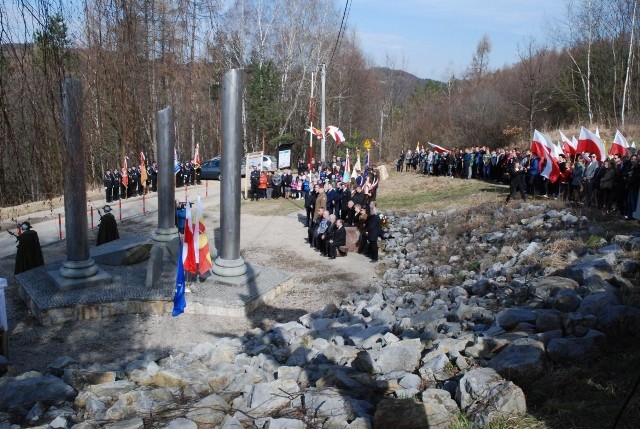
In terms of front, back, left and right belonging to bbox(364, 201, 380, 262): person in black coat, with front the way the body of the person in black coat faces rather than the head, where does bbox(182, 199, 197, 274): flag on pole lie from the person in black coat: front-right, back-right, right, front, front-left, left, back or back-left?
front-left

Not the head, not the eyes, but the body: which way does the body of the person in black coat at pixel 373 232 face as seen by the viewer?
to the viewer's left

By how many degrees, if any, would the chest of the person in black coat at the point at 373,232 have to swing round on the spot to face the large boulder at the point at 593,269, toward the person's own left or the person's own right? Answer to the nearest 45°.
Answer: approximately 135° to the person's own left

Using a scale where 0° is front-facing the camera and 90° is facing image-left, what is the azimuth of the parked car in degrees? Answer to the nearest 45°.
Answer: approximately 90°

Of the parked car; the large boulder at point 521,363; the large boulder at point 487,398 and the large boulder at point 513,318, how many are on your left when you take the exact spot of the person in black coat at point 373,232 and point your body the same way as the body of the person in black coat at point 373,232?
3

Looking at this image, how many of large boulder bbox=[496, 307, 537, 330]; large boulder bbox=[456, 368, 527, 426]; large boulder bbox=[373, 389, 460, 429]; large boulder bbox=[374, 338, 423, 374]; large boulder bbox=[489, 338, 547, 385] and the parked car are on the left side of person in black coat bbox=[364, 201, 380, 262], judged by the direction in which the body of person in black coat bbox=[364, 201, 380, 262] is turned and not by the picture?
5

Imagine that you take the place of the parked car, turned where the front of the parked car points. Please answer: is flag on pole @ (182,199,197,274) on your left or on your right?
on your left

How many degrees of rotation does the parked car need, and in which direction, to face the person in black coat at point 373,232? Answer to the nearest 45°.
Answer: approximately 90° to its left

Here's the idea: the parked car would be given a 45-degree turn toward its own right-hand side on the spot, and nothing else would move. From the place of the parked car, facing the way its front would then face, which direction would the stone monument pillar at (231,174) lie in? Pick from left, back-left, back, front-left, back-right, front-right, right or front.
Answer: back-left

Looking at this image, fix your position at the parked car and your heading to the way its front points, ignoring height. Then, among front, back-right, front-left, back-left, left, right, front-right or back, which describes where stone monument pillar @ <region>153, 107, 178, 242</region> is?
left

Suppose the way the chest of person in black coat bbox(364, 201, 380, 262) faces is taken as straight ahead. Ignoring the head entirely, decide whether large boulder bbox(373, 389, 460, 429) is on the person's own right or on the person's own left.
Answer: on the person's own left

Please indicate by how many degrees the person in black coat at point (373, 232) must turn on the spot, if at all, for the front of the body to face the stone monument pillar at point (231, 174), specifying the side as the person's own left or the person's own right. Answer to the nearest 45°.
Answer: approximately 45° to the person's own left

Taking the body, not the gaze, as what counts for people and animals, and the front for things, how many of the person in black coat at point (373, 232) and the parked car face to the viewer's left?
2
